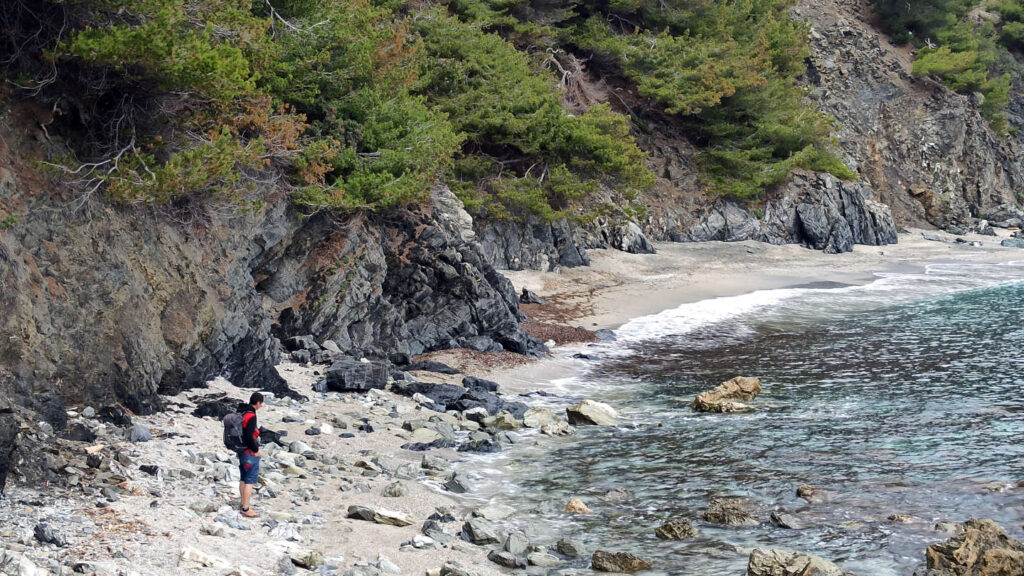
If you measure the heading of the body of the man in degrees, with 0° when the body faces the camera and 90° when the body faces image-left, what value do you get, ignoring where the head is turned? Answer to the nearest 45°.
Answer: approximately 270°

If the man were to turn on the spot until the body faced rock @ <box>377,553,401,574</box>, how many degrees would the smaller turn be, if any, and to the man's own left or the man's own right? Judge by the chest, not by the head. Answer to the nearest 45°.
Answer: approximately 45° to the man's own right

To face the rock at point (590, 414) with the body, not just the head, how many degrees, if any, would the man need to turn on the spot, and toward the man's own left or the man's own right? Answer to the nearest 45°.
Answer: approximately 45° to the man's own left

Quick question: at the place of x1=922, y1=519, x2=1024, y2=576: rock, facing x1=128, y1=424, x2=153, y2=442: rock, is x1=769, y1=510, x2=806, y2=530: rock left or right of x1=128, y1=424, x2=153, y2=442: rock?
right

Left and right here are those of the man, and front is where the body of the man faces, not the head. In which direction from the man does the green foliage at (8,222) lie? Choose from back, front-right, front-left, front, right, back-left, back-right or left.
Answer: back-left

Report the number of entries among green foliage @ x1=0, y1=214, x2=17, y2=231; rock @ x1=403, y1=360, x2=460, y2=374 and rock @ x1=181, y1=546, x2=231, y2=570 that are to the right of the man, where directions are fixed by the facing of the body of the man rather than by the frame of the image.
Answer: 1
